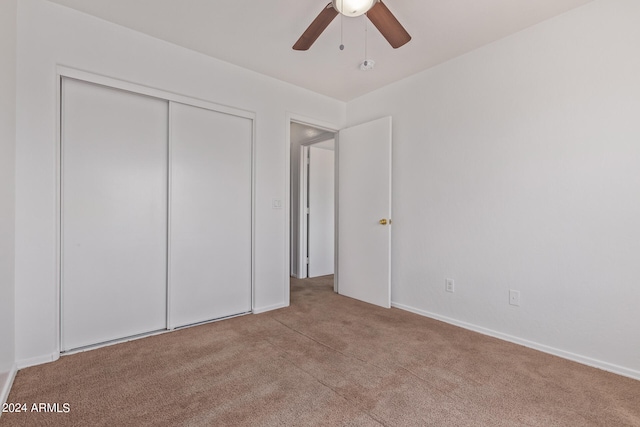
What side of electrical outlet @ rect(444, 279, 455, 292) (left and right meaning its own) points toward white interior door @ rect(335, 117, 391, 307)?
right

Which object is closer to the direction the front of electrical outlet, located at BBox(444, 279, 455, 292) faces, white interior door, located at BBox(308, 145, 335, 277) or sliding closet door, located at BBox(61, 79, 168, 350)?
the sliding closet door

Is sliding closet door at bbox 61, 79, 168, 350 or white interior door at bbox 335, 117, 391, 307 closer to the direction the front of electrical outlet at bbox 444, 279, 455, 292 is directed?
the sliding closet door

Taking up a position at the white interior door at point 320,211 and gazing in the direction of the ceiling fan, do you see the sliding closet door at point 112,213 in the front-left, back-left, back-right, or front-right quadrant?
front-right

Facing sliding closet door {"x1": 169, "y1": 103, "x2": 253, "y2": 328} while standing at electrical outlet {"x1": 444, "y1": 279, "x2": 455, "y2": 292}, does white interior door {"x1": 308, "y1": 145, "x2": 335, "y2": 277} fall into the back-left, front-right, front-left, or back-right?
front-right

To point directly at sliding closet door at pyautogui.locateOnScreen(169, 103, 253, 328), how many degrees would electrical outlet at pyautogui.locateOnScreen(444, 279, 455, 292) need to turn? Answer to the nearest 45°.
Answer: approximately 45° to its right

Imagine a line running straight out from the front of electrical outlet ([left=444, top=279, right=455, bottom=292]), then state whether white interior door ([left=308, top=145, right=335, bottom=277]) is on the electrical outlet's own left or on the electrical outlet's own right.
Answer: on the electrical outlet's own right
